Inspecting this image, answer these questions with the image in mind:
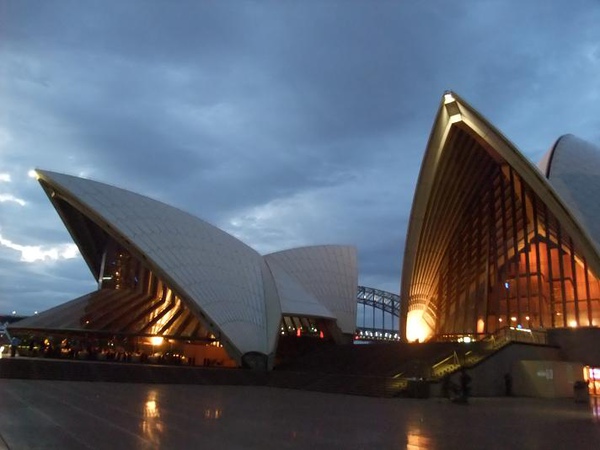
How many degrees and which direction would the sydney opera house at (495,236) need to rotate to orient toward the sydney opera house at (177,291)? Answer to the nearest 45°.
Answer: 0° — it already faces it

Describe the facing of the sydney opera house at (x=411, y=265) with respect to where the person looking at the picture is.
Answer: facing the viewer and to the left of the viewer
